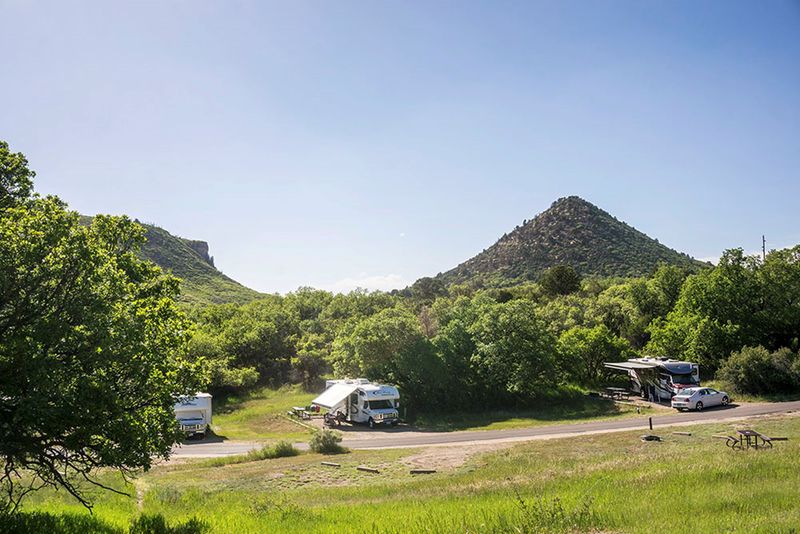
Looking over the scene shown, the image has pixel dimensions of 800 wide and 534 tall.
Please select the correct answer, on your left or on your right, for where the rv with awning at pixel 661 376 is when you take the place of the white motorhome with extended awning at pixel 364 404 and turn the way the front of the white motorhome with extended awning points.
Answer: on your left

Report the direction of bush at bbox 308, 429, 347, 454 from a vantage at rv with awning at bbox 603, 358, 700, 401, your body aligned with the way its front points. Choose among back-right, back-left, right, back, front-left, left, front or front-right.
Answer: right

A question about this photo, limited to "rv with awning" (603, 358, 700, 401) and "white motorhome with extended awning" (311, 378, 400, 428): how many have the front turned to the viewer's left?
0

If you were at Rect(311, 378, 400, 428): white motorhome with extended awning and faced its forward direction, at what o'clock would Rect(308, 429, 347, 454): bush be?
The bush is roughly at 2 o'clock from the white motorhome with extended awning.

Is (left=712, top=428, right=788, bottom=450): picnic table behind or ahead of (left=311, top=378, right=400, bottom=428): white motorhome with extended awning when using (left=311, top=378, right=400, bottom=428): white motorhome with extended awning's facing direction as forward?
ahead

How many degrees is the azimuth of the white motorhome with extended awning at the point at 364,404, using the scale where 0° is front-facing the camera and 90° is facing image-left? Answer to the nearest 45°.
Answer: approximately 315°

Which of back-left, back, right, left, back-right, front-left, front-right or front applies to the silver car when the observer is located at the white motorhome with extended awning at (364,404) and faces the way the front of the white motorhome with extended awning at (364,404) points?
front-left

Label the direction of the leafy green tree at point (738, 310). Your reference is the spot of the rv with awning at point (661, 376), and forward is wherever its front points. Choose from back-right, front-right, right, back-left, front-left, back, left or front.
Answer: left

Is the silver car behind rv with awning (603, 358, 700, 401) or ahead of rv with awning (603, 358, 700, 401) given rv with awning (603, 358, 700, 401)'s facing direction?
ahead
